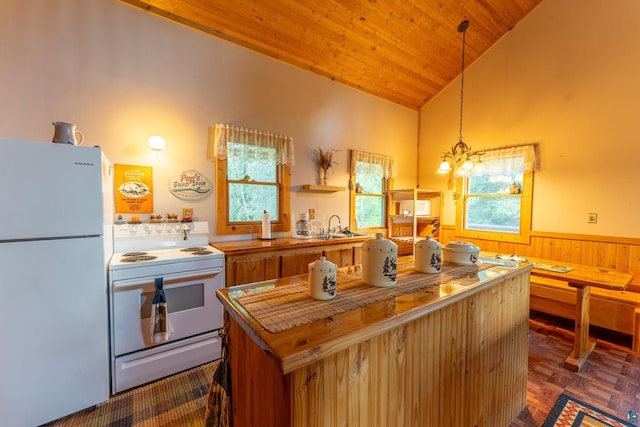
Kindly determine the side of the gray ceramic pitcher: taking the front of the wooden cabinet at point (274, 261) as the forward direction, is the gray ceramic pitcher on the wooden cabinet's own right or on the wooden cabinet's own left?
on the wooden cabinet's own right

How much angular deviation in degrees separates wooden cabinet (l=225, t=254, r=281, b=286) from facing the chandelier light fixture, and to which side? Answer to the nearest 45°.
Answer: approximately 45° to its left

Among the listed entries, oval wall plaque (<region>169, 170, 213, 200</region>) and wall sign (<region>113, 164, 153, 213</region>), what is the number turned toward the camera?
2

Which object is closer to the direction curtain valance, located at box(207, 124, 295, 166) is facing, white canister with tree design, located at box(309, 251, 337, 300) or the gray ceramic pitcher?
the white canister with tree design

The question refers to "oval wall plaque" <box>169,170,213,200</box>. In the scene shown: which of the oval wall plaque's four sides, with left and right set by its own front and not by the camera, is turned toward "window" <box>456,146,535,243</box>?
left
